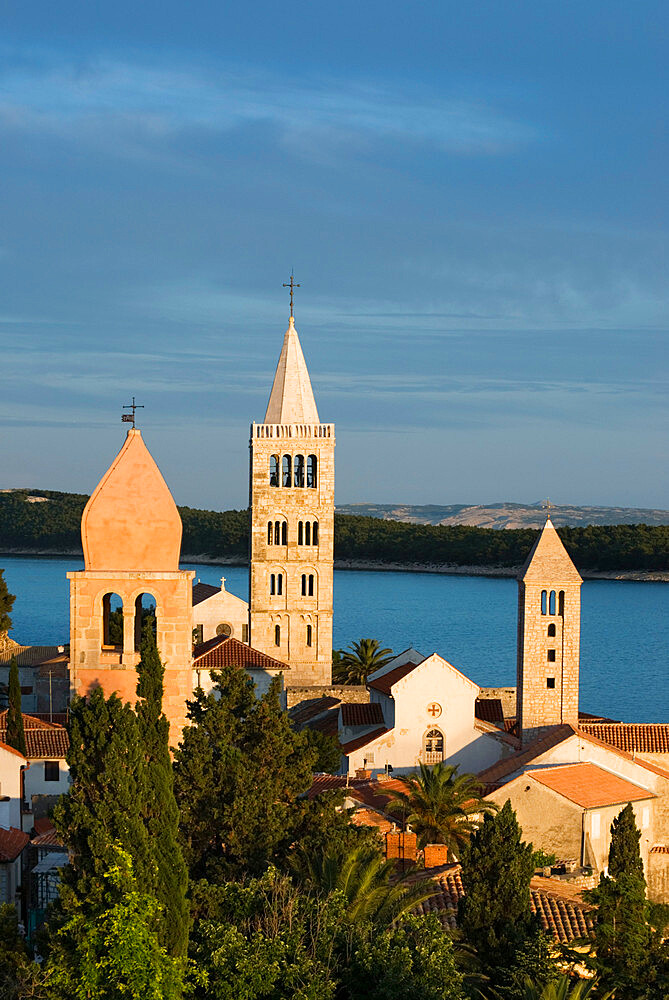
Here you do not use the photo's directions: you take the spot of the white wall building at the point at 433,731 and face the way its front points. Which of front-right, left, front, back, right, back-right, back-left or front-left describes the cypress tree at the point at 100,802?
front

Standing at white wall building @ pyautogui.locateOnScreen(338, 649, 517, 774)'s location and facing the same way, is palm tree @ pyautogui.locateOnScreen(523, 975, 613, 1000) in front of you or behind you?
in front

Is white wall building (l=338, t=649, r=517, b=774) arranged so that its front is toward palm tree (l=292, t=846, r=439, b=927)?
yes

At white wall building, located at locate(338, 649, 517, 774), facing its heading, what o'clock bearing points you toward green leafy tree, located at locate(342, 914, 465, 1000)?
The green leafy tree is roughly at 12 o'clock from the white wall building.

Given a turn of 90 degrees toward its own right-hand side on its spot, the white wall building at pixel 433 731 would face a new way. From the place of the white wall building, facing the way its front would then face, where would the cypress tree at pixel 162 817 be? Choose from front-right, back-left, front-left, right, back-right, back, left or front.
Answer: left

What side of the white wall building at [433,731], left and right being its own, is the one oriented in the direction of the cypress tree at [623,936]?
front

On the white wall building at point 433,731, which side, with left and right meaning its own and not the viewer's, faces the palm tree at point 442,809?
front

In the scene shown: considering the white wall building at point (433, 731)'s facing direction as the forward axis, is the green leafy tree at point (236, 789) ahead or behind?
ahead

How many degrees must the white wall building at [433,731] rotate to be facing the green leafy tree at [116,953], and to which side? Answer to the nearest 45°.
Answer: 0° — it already faces it

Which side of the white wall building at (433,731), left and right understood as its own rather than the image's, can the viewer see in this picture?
front

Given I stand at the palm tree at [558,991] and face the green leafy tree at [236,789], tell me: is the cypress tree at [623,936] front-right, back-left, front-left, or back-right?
front-right

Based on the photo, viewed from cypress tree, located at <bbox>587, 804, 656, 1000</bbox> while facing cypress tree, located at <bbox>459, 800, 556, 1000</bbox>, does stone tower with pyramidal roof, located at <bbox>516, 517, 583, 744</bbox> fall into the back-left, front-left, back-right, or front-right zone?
front-right

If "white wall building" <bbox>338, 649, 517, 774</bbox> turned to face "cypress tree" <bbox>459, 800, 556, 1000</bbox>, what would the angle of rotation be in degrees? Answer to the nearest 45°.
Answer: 0° — it already faces it
